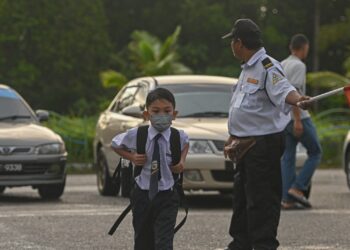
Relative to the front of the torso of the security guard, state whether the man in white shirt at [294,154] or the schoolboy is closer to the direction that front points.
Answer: the schoolboy

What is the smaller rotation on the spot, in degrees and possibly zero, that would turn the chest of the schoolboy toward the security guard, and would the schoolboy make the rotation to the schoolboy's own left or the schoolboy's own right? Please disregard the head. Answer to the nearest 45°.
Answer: approximately 135° to the schoolboy's own left

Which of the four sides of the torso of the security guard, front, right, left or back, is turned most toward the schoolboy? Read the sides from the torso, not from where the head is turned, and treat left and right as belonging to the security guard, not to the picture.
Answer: front

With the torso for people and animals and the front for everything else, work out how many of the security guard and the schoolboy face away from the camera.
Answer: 0

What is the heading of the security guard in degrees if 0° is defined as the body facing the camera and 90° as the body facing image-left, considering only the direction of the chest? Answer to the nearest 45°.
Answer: approximately 45°

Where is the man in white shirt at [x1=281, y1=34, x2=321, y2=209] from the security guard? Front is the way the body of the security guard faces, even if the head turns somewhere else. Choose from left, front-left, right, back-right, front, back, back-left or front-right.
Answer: back-right
